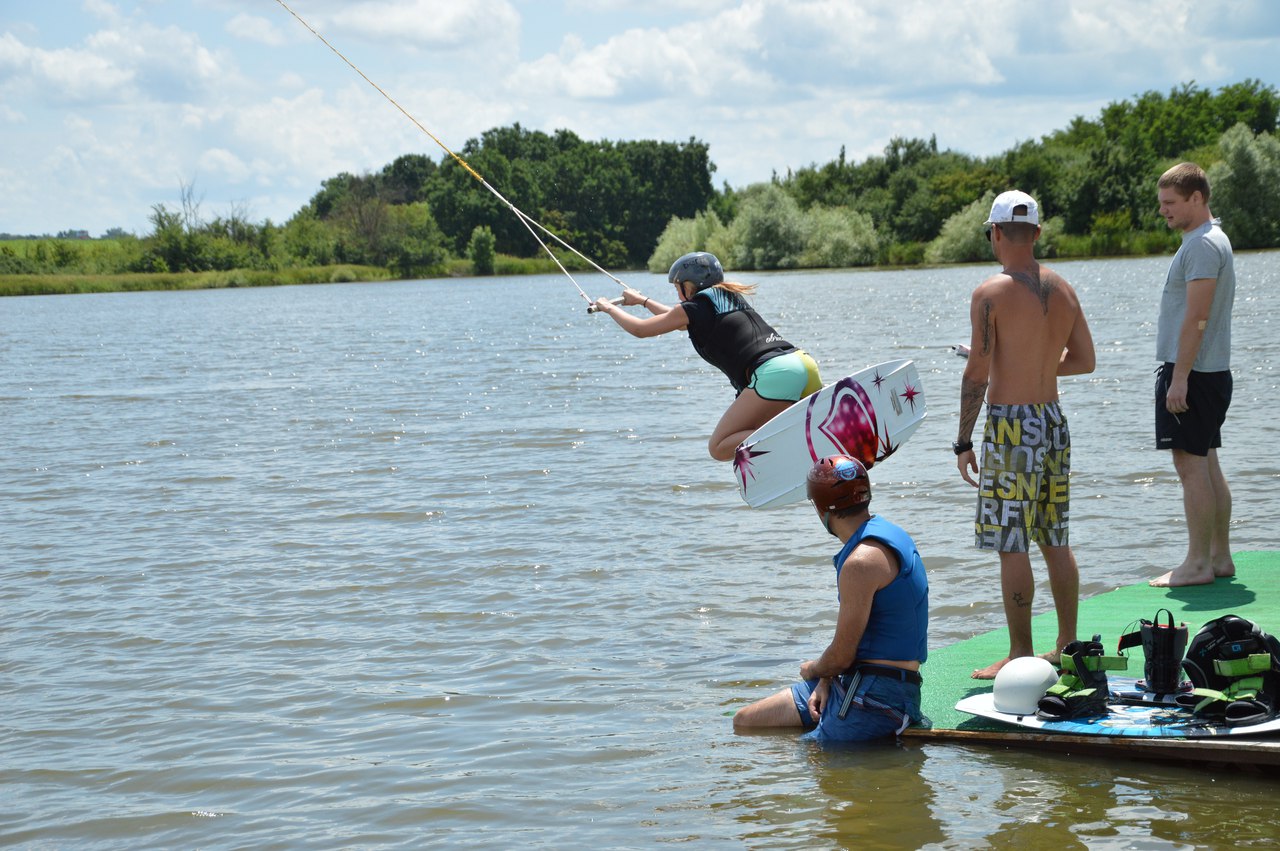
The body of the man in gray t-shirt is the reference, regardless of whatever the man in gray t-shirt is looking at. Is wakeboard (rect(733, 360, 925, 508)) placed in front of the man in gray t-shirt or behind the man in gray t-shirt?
in front

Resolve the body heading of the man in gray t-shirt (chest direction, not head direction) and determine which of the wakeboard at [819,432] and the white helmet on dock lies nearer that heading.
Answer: the wakeboard

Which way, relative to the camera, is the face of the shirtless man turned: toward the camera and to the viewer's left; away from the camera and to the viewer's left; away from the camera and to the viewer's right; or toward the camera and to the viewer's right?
away from the camera and to the viewer's left

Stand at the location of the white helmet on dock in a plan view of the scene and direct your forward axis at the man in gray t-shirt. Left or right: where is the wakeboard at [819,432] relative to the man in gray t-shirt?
left

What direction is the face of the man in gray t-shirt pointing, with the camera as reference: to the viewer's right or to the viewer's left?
to the viewer's left

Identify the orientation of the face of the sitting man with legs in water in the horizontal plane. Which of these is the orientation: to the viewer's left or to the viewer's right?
to the viewer's left

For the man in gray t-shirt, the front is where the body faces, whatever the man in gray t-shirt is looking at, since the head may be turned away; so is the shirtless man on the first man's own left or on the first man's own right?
on the first man's own left

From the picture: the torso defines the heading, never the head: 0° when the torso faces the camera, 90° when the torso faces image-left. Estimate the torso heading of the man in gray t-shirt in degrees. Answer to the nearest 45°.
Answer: approximately 90°

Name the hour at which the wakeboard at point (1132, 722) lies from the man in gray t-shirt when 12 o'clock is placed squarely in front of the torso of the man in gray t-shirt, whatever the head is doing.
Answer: The wakeboard is roughly at 9 o'clock from the man in gray t-shirt.

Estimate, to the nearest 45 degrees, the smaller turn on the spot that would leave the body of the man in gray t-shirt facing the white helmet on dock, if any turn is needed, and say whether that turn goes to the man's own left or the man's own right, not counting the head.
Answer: approximately 90° to the man's own left

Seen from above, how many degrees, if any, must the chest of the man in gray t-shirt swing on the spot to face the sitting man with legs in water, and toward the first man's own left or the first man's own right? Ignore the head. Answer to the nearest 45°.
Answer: approximately 45° to the first man's own left
